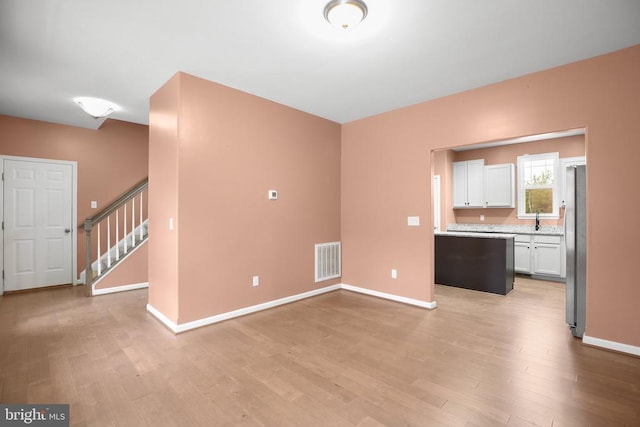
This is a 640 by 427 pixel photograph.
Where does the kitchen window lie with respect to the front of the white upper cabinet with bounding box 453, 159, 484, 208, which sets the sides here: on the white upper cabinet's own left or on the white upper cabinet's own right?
on the white upper cabinet's own left

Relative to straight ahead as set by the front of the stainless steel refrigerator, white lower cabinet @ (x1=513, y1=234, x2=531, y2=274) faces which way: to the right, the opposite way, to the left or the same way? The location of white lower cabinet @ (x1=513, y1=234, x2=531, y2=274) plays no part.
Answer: to the left

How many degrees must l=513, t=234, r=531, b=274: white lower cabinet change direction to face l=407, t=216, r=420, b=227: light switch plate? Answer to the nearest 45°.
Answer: approximately 45° to its right

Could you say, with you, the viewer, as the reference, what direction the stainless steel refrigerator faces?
facing to the left of the viewer

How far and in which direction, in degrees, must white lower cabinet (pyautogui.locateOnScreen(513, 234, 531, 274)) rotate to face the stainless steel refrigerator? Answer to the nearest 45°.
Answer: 0° — it already faces it

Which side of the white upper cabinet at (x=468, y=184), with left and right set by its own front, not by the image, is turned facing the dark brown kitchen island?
front

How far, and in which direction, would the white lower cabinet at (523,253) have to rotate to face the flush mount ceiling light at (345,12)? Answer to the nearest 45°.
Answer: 0° — it already faces it

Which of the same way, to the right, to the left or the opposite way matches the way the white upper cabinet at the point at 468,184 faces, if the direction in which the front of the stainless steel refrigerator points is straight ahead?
to the left

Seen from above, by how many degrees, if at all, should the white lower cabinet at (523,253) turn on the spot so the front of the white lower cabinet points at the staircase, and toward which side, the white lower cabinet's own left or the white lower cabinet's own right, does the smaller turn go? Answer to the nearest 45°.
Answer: approximately 45° to the white lower cabinet's own right
